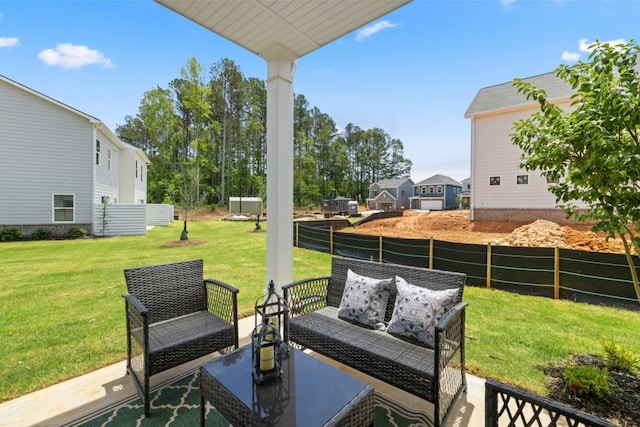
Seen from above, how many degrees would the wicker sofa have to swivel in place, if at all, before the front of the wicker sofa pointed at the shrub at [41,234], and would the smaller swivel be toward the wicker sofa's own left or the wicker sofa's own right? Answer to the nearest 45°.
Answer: approximately 90° to the wicker sofa's own right

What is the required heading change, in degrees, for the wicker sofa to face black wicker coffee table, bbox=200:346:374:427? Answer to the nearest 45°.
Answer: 0° — it already faces it

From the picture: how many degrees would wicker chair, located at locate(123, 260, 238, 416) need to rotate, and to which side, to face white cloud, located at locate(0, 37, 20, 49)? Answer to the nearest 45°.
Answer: approximately 180°

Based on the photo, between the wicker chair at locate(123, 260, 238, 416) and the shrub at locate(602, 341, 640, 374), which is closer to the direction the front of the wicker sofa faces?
the wicker chair

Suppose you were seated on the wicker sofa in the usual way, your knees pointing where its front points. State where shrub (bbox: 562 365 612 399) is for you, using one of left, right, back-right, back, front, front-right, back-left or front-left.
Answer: back-left

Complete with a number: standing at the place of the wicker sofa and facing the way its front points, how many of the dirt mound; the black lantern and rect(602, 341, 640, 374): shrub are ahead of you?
1

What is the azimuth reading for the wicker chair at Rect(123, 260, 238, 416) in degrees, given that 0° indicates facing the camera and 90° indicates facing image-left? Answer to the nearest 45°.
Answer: approximately 315°

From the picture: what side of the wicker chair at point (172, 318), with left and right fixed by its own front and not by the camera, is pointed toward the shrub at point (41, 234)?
back

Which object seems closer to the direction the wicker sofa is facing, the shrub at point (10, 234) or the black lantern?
the black lantern

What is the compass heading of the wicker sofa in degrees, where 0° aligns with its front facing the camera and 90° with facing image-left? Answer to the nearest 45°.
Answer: approximately 45°

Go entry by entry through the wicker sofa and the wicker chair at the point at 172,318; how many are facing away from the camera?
0

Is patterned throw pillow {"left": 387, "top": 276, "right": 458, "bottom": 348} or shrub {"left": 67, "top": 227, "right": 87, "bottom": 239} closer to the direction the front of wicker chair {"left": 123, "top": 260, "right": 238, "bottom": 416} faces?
the patterned throw pillow
